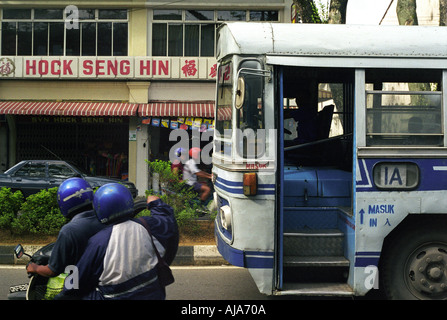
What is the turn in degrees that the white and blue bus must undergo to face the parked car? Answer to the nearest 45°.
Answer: approximately 45° to its right

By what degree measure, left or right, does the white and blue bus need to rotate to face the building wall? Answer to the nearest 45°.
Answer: approximately 45° to its right

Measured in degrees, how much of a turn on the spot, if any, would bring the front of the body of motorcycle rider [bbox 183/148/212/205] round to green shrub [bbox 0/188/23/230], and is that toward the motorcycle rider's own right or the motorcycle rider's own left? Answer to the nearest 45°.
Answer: approximately 135° to the motorcycle rider's own right

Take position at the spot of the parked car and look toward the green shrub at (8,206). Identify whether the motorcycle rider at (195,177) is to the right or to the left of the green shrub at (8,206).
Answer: left

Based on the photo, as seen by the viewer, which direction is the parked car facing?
to the viewer's right

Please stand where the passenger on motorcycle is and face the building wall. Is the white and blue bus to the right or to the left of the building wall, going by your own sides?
right

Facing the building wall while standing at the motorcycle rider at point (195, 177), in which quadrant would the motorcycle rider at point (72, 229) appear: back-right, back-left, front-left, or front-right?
back-left

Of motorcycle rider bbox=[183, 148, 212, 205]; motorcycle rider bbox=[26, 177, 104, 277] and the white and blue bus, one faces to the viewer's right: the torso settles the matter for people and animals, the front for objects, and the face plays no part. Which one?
motorcycle rider bbox=[183, 148, 212, 205]

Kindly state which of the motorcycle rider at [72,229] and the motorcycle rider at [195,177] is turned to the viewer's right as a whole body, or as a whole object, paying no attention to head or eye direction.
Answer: the motorcycle rider at [195,177]

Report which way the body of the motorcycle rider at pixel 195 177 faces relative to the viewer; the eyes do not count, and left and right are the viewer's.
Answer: facing to the right of the viewer

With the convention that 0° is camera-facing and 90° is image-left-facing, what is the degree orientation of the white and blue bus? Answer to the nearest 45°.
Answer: approximately 90°

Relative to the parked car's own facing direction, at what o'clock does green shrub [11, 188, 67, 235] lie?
The green shrub is roughly at 3 o'clock from the parked car.
